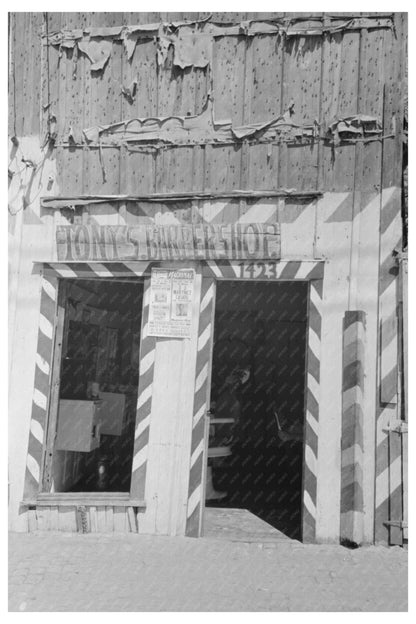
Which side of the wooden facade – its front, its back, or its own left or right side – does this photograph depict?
front
